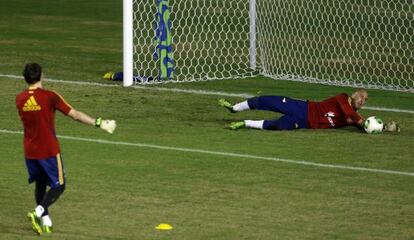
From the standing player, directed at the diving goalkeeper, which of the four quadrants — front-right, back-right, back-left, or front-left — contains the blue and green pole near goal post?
front-left

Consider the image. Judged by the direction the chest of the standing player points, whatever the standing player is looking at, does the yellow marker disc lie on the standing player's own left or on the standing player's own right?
on the standing player's own right

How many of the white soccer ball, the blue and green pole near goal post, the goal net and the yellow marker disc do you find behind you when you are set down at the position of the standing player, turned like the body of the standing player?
0

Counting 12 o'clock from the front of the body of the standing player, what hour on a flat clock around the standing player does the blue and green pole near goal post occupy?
The blue and green pole near goal post is roughly at 11 o'clock from the standing player.

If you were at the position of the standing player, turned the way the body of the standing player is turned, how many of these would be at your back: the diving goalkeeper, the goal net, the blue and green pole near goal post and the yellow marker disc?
0

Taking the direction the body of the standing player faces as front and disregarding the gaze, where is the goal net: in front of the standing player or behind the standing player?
in front

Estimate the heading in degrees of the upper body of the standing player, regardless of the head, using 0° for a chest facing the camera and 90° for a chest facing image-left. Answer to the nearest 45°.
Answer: approximately 225°

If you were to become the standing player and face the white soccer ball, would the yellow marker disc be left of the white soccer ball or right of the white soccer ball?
right

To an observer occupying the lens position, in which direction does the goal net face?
facing the viewer and to the left of the viewer

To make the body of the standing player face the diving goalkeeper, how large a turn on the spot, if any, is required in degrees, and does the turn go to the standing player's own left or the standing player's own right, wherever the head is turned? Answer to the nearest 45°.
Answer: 0° — they already face them

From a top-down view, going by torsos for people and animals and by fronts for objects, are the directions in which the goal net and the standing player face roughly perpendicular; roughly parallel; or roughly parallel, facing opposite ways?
roughly parallel, facing opposite ways
